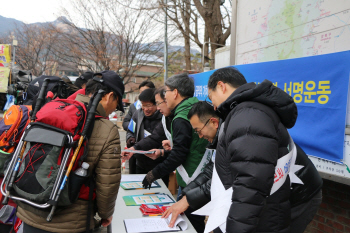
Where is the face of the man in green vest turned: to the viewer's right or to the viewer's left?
to the viewer's left

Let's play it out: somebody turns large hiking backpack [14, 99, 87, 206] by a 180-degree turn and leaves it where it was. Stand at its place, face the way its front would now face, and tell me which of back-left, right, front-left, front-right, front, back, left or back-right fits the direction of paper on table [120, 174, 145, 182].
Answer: front

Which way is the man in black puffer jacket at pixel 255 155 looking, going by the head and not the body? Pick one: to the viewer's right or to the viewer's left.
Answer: to the viewer's left

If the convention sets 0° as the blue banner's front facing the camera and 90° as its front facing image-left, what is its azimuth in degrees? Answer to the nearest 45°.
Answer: approximately 45°

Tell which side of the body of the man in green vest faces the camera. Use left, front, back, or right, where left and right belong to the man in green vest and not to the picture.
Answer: left

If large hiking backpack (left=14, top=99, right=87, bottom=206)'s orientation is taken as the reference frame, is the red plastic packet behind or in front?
behind

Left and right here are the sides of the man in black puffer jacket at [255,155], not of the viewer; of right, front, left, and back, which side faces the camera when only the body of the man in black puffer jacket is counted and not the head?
left

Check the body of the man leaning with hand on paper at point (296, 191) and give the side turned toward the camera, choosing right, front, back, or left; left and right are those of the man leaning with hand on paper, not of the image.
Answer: left

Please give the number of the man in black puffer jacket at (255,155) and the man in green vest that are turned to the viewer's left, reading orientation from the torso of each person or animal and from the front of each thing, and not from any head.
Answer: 2
